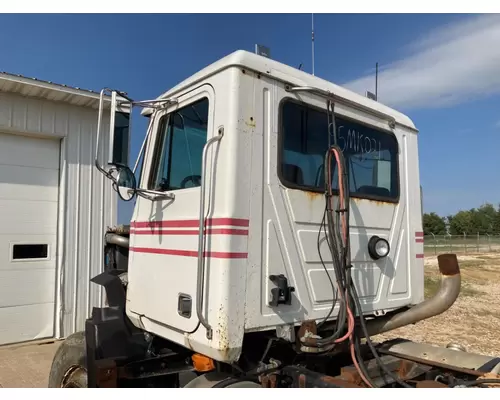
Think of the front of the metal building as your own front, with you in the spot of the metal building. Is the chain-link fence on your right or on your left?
on your left

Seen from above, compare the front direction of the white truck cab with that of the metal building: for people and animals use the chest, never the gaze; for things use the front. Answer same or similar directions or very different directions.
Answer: very different directions

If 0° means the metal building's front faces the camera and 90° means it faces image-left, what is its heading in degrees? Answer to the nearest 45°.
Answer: approximately 315°

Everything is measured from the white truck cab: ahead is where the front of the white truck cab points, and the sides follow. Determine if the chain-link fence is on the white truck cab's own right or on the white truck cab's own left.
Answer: on the white truck cab's own right

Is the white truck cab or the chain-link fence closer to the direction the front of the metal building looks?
the white truck cab

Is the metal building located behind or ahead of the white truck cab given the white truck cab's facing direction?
ahead

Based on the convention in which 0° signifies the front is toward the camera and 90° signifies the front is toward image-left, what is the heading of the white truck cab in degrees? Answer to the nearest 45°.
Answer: approximately 135°
